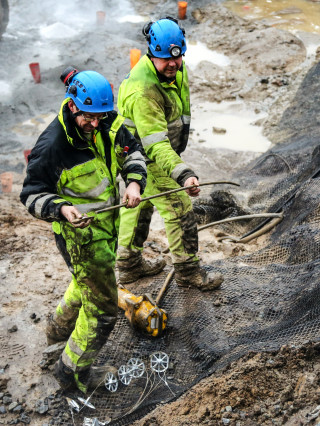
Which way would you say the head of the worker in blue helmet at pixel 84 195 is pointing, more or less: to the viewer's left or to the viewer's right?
to the viewer's right

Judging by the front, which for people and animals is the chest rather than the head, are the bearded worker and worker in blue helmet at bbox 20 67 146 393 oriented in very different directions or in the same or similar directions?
same or similar directions

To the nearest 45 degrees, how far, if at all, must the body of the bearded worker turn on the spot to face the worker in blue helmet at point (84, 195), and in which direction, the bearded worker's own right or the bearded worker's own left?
approximately 90° to the bearded worker's own right

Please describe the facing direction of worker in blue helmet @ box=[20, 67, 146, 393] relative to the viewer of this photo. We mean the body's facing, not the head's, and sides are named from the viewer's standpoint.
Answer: facing the viewer and to the right of the viewer

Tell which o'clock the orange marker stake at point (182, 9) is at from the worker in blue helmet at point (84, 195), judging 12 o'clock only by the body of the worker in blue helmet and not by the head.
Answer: The orange marker stake is roughly at 8 o'clock from the worker in blue helmet.

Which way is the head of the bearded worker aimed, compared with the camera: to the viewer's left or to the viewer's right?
to the viewer's right

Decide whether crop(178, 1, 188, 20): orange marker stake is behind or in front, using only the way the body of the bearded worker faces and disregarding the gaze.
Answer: behind
